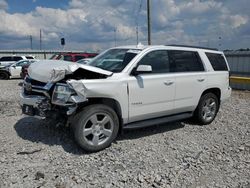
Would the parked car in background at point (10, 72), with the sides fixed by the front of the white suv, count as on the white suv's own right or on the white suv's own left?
on the white suv's own right

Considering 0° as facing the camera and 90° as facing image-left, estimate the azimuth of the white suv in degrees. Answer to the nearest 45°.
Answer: approximately 45°
